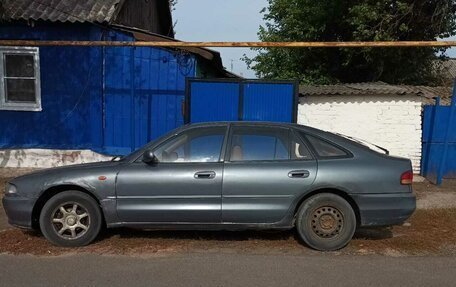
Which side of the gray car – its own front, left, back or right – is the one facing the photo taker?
left

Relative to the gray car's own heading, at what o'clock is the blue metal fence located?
The blue metal fence is roughly at 3 o'clock from the gray car.

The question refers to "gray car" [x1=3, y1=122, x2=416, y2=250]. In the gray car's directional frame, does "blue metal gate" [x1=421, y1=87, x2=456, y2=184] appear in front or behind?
behind

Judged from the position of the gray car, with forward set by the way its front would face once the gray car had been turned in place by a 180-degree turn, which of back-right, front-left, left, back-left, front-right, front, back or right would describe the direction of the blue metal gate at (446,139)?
front-left
